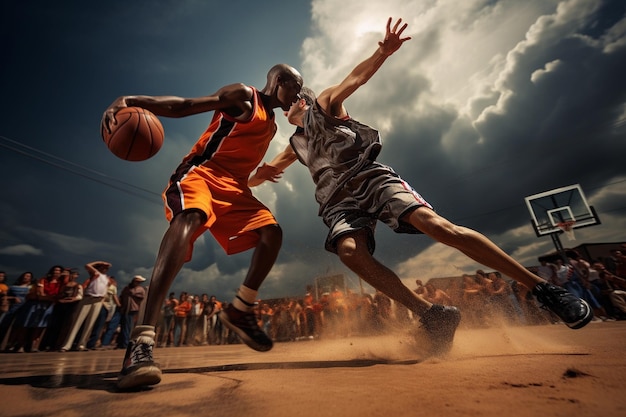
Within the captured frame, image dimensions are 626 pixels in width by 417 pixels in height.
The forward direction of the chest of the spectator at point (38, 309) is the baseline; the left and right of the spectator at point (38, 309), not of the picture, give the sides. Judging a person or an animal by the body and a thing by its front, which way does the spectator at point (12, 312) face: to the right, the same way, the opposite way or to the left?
the same way

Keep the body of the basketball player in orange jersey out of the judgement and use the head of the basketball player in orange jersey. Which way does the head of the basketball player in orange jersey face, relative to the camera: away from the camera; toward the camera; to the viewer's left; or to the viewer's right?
to the viewer's right

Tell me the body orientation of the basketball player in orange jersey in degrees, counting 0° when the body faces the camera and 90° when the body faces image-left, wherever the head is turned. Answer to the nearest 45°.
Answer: approximately 315°

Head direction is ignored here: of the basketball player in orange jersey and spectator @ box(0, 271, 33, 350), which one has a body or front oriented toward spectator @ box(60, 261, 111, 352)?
spectator @ box(0, 271, 33, 350)

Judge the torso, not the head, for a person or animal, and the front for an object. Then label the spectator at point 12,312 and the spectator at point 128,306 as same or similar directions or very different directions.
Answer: same or similar directions

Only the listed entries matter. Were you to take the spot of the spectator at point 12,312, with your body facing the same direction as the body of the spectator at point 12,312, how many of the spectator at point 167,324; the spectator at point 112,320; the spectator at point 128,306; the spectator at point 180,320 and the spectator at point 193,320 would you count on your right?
0

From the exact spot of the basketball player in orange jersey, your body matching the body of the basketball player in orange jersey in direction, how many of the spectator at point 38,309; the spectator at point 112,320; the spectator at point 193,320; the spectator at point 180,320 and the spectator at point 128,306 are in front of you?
0

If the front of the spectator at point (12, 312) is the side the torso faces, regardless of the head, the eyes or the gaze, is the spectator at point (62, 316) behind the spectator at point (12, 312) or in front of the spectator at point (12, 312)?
in front

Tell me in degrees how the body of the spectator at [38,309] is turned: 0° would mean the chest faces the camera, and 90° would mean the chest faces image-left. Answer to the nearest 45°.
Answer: approximately 315°

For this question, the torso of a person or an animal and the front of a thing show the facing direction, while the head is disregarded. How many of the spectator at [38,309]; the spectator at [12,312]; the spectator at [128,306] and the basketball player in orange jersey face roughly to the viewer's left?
0

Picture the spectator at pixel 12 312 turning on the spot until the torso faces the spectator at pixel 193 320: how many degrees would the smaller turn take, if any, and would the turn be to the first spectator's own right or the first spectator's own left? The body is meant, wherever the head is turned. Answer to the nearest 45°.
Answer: approximately 45° to the first spectator's own left

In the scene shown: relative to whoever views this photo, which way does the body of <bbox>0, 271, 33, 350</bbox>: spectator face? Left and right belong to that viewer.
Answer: facing the viewer and to the right of the viewer

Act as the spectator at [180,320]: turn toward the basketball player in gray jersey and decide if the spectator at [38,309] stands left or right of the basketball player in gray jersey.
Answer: right

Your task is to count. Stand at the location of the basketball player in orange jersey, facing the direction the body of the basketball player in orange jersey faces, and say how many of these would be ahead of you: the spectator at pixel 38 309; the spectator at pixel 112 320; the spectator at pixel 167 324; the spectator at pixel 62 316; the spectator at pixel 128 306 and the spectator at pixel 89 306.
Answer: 0
